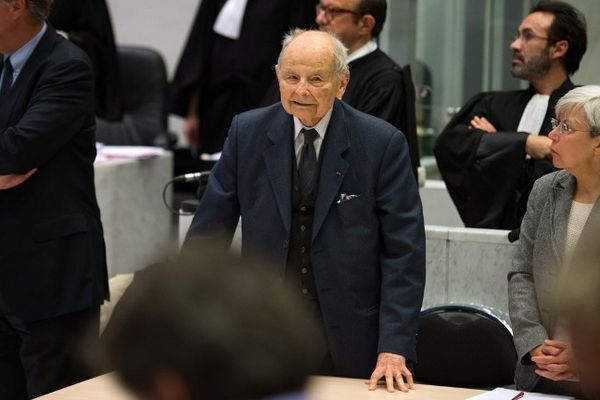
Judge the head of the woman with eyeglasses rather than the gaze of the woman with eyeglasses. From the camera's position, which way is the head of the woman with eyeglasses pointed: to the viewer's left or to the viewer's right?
to the viewer's left

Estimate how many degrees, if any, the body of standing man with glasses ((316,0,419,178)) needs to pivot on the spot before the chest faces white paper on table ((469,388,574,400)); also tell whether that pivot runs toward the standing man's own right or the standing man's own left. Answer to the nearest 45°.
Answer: approximately 90° to the standing man's own left

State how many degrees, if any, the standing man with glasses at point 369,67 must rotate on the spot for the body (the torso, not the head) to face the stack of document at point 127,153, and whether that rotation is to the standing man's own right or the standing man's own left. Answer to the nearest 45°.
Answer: approximately 45° to the standing man's own right

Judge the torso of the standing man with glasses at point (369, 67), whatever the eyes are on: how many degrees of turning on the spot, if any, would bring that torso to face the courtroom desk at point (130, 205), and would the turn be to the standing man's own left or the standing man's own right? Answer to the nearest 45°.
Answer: approximately 45° to the standing man's own right

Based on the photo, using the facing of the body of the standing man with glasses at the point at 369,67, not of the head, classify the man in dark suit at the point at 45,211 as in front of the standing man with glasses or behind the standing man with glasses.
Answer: in front

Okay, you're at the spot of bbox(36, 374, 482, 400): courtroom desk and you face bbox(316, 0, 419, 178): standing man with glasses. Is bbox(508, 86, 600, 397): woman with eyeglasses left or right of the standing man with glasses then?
right

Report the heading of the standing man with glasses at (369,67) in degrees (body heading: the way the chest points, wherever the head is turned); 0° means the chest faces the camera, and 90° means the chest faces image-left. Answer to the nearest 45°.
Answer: approximately 90°
